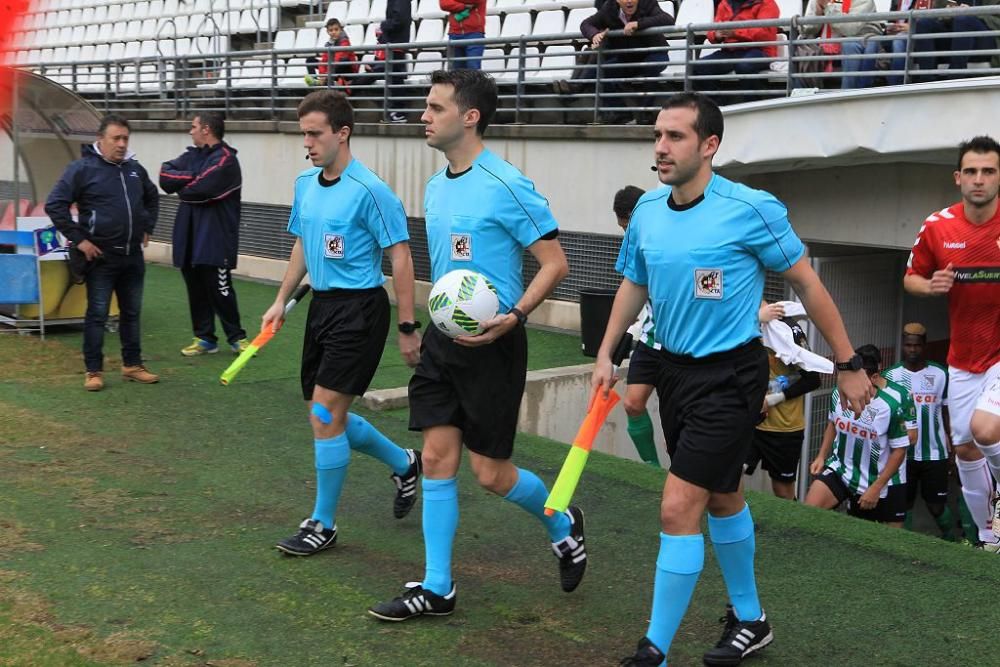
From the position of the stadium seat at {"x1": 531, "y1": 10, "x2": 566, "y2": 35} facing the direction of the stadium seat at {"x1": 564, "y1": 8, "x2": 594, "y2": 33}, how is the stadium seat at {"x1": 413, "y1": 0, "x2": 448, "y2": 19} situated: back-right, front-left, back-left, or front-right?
back-left

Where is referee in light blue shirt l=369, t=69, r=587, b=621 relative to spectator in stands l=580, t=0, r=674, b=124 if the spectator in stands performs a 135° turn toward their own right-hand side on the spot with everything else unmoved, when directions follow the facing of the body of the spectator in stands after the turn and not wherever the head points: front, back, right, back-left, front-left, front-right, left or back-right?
back-left

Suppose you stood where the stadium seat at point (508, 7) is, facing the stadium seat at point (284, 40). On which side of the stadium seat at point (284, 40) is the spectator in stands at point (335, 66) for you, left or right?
left

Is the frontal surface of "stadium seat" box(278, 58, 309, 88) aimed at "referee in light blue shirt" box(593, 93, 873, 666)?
yes

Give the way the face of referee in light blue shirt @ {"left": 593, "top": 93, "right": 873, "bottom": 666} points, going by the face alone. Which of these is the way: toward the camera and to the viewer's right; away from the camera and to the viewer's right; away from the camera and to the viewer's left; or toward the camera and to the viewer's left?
toward the camera and to the viewer's left

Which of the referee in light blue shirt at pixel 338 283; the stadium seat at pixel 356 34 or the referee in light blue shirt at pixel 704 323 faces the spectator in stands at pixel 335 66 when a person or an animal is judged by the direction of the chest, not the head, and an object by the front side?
the stadium seat

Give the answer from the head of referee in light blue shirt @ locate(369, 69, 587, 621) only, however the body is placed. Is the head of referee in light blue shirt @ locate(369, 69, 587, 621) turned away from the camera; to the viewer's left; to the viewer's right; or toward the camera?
to the viewer's left

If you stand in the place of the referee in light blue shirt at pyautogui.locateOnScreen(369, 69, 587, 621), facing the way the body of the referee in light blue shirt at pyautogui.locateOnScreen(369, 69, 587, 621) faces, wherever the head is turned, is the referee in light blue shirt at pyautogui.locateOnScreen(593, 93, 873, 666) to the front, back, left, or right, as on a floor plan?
left

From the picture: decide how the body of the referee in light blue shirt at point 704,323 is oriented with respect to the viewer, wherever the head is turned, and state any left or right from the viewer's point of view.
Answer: facing the viewer and to the left of the viewer

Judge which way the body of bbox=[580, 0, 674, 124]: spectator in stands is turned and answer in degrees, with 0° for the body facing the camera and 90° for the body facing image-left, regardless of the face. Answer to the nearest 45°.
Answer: approximately 0°

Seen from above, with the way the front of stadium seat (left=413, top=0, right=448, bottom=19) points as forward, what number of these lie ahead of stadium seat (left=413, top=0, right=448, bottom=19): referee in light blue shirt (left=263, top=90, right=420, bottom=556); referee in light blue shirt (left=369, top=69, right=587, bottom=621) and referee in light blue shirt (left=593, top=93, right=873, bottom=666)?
3

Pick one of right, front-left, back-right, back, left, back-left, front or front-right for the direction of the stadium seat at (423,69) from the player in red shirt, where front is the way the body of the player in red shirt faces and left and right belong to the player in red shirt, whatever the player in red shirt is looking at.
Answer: back-right
